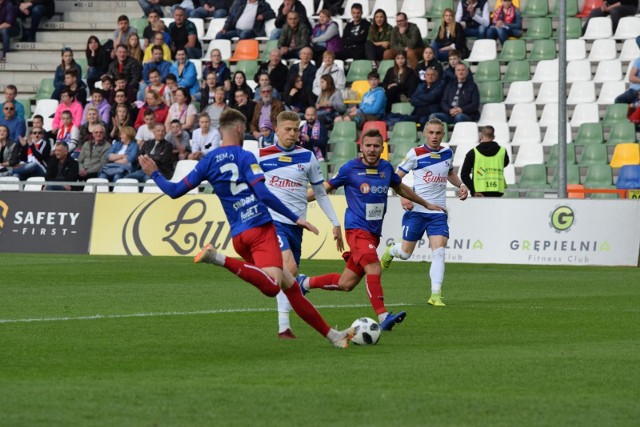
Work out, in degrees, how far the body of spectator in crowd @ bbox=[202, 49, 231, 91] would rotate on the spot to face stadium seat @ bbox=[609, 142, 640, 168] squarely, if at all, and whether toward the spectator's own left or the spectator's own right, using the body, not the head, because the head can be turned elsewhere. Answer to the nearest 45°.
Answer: approximately 45° to the spectator's own left

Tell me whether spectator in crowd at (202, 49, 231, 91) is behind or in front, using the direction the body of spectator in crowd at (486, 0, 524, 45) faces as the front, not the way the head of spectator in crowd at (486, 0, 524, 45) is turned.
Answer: in front

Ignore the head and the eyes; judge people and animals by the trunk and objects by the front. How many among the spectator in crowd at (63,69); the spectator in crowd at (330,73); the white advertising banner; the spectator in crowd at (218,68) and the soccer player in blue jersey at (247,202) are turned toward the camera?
4

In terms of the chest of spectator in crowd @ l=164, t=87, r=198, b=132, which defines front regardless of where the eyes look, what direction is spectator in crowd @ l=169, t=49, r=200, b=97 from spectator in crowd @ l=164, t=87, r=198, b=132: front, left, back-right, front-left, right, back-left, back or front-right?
back-right

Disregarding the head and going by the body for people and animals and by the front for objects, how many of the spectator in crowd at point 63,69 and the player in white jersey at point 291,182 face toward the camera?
2

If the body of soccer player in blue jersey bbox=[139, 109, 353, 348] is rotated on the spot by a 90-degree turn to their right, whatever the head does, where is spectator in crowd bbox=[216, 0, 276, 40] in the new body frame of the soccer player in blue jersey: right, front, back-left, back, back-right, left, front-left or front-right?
back-left

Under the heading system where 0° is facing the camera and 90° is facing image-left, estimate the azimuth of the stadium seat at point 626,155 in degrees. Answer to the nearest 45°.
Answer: approximately 45°

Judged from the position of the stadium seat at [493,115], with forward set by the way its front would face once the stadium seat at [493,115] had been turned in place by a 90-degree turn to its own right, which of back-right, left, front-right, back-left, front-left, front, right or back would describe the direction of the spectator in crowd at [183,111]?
front-left

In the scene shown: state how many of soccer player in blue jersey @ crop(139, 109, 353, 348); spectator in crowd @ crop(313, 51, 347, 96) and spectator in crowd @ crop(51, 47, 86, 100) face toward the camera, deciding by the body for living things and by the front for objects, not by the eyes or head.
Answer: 2

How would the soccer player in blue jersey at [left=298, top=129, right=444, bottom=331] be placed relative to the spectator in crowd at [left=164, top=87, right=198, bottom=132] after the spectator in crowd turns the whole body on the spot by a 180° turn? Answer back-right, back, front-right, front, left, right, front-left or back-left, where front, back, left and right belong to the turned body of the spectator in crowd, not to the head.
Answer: back-right

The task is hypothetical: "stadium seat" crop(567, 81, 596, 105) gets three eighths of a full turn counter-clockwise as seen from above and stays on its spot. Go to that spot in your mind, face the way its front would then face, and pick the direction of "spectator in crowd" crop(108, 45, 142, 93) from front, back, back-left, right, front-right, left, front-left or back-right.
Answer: back
